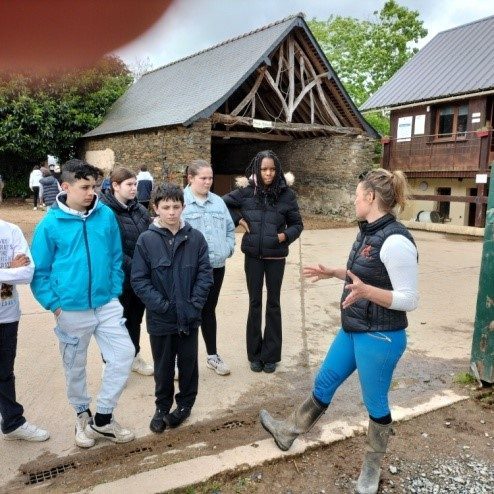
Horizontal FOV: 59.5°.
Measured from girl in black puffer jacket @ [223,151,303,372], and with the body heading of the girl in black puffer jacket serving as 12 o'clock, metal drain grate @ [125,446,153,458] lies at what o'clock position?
The metal drain grate is roughly at 1 o'clock from the girl in black puffer jacket.

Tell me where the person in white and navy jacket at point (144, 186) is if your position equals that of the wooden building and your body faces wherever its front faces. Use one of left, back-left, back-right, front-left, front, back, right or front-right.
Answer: front

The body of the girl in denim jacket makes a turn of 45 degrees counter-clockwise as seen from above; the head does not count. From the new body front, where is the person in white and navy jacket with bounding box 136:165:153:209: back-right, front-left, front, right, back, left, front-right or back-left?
left

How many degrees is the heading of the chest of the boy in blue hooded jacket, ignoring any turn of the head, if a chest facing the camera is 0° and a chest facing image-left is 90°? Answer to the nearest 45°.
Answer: approximately 315°

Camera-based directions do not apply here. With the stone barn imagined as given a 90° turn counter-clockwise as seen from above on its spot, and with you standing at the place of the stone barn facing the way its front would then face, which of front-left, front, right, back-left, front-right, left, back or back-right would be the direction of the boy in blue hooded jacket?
back-right

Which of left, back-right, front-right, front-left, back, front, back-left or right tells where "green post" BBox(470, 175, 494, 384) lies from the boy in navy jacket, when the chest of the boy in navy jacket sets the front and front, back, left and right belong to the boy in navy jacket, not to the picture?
left

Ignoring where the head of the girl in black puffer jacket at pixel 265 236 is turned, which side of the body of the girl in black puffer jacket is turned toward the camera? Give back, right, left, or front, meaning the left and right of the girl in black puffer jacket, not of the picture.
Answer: front

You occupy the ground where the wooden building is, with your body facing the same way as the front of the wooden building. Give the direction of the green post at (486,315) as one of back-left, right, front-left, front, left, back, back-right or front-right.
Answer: front-left

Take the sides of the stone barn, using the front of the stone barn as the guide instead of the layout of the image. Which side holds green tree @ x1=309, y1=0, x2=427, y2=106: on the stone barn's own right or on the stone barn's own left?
on the stone barn's own left

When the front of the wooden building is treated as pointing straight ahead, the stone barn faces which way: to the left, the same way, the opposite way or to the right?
to the left

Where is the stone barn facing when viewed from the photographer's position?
facing the viewer and to the right of the viewer

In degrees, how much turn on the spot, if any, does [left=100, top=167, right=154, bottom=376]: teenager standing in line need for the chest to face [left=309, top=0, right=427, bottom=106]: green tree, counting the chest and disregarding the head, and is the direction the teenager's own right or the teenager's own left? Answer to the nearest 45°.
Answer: approximately 90° to the teenager's own left

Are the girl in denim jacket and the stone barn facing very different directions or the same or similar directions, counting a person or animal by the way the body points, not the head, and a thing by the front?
same or similar directions

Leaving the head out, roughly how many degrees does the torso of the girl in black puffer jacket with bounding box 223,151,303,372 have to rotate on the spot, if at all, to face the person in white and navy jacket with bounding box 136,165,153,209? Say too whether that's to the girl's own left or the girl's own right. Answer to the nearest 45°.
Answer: approximately 180°

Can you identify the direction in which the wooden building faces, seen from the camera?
facing the viewer and to the left of the viewer

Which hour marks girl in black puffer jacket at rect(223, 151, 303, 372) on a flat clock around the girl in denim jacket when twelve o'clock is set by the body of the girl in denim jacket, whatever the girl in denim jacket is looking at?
The girl in black puffer jacket is roughly at 10 o'clock from the girl in denim jacket.

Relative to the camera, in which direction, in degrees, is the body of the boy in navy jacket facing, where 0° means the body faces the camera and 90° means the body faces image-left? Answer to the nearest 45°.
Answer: approximately 0°

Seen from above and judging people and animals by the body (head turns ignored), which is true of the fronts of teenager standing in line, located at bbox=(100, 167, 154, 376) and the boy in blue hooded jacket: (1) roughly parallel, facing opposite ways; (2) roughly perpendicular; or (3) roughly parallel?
roughly parallel

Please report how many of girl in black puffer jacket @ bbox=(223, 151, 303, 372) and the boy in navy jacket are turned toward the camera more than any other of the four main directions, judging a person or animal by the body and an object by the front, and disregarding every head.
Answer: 2

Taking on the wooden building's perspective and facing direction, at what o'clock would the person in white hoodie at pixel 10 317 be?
The person in white hoodie is roughly at 11 o'clock from the wooden building.

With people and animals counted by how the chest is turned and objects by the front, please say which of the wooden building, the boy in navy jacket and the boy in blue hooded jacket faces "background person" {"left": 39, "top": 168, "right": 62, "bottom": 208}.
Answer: the wooden building
